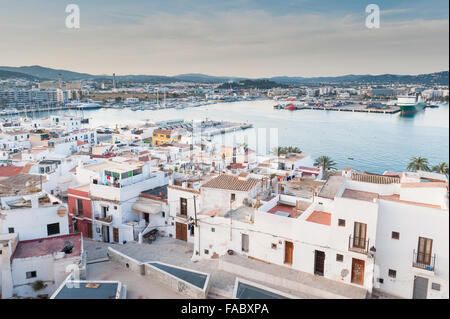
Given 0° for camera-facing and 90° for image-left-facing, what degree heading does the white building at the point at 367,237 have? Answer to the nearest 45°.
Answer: approximately 45°

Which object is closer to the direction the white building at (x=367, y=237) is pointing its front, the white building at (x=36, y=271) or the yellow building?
the white building

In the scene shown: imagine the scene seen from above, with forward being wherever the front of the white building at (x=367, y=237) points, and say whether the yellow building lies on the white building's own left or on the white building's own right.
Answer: on the white building's own right

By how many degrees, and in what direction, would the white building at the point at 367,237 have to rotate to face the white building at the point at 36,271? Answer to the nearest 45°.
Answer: approximately 45° to its right

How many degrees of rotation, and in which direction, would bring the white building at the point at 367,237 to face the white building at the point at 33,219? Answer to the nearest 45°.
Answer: approximately 45° to its right

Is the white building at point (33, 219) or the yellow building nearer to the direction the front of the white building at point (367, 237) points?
the white building
